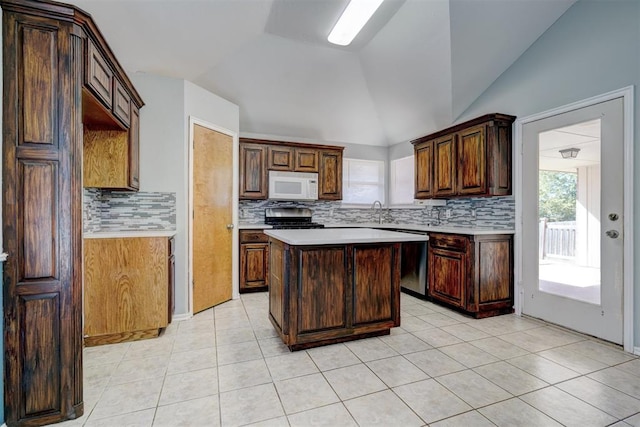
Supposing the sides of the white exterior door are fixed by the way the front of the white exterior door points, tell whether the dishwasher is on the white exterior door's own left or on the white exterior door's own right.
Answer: on the white exterior door's own right

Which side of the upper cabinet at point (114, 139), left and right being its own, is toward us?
right

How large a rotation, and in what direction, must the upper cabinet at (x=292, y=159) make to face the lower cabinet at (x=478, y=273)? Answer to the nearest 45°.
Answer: approximately 45° to its left

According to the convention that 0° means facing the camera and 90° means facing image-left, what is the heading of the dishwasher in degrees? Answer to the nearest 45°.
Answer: approximately 45°

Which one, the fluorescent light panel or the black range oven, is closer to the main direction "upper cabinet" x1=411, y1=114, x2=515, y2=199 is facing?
the fluorescent light panel

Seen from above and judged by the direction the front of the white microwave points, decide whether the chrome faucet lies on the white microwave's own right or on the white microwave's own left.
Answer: on the white microwave's own left

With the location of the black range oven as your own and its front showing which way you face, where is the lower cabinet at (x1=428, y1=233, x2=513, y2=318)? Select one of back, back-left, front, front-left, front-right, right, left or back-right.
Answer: front-left

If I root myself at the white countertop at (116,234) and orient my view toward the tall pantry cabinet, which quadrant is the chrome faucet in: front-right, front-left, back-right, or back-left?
back-left

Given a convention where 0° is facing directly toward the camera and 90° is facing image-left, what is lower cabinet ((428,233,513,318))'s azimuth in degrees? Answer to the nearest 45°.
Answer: approximately 45°

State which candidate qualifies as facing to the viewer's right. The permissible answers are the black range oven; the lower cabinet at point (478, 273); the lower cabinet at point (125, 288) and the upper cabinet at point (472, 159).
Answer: the lower cabinet at point (125, 288)

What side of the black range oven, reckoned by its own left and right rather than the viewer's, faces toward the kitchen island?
front
